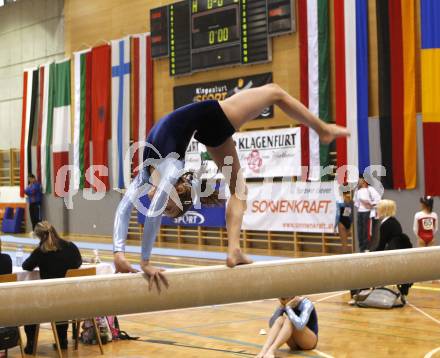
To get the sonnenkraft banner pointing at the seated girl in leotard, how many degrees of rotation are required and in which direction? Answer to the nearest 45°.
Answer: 0° — it already faces them

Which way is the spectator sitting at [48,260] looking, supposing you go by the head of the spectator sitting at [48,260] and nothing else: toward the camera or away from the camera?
away from the camera

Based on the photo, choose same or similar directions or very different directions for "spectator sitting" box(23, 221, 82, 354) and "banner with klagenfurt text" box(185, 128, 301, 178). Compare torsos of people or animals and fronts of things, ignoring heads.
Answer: very different directions

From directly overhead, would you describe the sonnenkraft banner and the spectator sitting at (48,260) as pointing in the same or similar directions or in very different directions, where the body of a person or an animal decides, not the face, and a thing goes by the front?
very different directions

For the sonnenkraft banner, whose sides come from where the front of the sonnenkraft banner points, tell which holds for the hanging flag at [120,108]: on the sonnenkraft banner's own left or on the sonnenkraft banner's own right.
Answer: on the sonnenkraft banner's own right

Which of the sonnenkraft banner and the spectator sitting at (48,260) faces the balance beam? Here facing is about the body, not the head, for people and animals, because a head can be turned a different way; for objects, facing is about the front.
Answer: the sonnenkraft banner

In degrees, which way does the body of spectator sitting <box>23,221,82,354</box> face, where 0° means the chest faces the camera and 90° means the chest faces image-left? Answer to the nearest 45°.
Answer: approximately 180°

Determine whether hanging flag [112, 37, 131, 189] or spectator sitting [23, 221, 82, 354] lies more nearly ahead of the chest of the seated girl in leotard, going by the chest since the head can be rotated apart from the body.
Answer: the spectator sitting

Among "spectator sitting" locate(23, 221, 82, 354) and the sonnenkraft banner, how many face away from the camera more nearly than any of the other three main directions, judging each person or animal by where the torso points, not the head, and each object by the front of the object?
1

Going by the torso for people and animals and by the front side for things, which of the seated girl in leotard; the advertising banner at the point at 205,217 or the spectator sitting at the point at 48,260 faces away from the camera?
the spectator sitting
